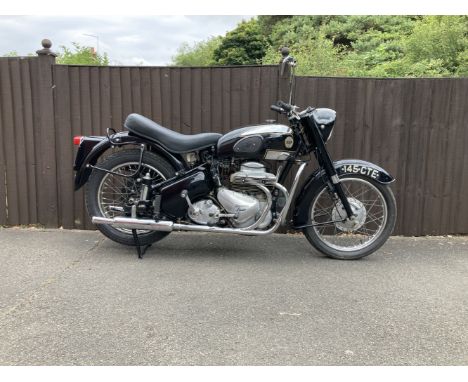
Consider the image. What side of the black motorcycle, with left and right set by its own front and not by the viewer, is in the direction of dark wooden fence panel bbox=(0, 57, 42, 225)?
back

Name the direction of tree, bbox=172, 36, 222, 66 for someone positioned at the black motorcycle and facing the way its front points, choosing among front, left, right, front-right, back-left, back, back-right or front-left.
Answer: left

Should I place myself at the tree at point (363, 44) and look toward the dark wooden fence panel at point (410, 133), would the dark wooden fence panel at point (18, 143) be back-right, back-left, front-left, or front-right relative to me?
front-right

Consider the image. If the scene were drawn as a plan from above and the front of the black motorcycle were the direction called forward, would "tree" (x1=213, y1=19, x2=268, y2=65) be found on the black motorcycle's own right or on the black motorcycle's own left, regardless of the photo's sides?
on the black motorcycle's own left

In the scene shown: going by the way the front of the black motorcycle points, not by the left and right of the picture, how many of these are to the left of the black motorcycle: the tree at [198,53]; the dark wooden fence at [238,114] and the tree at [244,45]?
3

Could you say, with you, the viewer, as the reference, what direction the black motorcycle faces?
facing to the right of the viewer

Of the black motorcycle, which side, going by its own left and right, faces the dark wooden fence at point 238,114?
left

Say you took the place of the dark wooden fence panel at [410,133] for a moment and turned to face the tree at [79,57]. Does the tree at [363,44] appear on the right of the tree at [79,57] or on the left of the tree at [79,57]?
right

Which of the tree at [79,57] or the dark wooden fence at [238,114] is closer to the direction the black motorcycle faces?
the dark wooden fence

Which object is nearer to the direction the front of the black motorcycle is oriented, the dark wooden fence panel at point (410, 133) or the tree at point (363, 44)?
the dark wooden fence panel

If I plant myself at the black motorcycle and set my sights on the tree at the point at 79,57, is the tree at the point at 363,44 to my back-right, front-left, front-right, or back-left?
front-right
